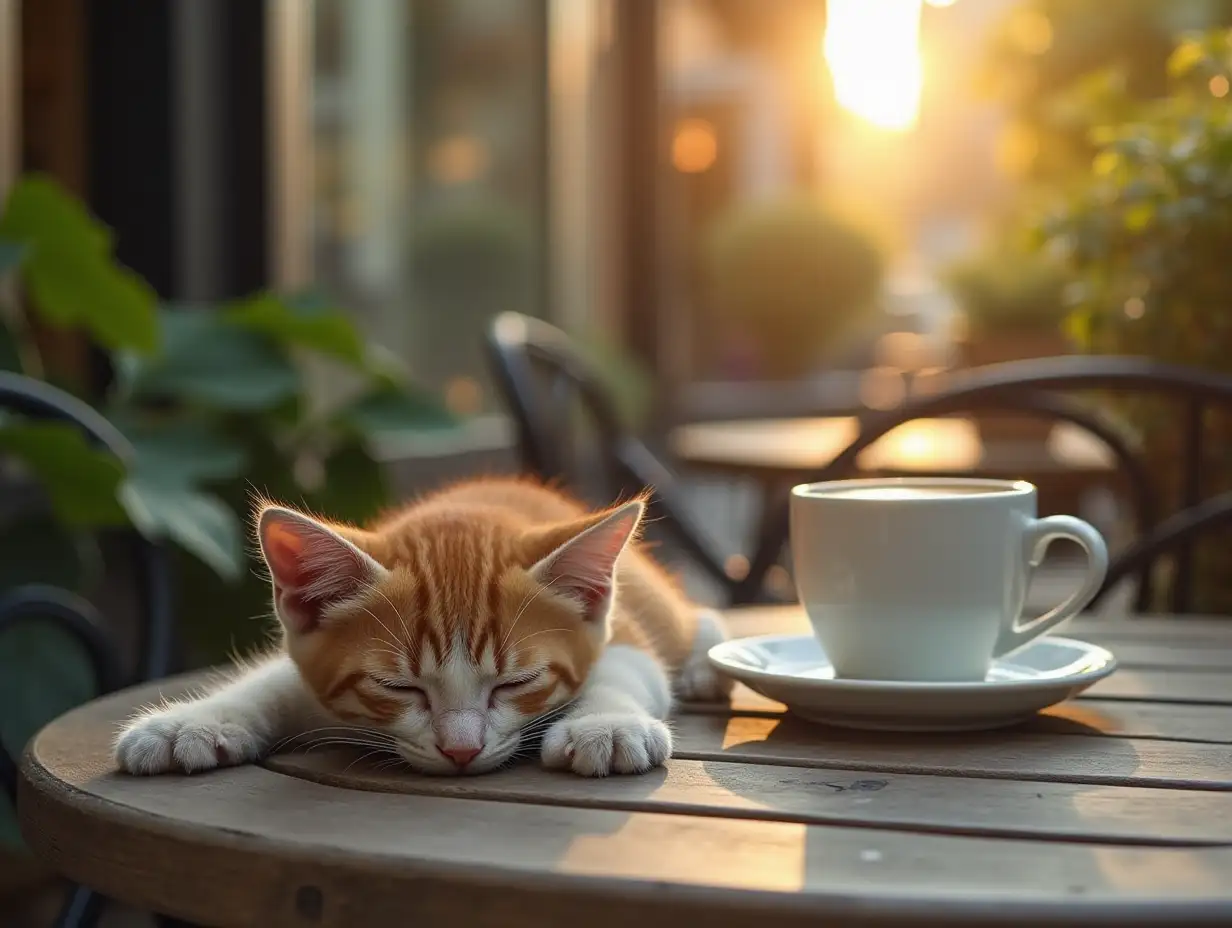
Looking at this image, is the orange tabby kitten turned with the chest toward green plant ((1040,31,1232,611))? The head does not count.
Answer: no

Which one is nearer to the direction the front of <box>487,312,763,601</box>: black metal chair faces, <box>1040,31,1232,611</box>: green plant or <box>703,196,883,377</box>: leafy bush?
the green plant

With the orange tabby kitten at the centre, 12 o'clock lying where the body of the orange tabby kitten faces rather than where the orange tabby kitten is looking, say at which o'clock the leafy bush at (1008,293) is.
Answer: The leafy bush is roughly at 7 o'clock from the orange tabby kitten.

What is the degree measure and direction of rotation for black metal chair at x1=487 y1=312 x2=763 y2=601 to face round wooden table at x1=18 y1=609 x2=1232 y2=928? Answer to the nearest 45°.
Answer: approximately 45° to its right

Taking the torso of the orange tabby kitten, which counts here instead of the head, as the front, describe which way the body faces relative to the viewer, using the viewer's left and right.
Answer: facing the viewer

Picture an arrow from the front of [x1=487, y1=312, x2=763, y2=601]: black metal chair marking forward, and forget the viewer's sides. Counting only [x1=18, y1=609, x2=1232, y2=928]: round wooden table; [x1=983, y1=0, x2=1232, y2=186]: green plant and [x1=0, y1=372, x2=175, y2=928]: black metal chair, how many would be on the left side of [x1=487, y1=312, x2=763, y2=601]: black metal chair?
1

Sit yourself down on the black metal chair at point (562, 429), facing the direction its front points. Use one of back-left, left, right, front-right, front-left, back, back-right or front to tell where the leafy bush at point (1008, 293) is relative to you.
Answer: left

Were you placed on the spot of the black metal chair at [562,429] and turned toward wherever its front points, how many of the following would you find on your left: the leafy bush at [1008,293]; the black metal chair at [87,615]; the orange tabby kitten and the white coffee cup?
1

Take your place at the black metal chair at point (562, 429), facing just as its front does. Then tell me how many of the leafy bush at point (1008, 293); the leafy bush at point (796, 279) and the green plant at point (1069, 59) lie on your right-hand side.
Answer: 0

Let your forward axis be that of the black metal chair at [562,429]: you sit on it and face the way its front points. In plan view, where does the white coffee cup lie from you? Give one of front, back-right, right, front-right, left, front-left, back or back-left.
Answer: front-right

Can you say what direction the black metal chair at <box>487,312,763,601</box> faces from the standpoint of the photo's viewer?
facing the viewer and to the right of the viewer

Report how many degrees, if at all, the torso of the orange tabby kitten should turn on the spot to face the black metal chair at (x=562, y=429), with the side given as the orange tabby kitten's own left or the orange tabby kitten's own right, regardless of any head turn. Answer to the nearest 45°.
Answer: approximately 180°

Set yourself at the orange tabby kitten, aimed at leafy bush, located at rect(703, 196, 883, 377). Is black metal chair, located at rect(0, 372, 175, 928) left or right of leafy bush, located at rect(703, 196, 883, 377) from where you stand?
left

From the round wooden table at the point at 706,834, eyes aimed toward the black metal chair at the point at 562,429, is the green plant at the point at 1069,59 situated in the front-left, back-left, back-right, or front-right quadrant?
front-right

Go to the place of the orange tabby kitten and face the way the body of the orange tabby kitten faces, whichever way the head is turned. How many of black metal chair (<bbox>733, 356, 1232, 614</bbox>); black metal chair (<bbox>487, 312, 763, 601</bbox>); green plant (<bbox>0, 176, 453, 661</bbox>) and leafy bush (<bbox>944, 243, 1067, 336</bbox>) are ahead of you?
0
